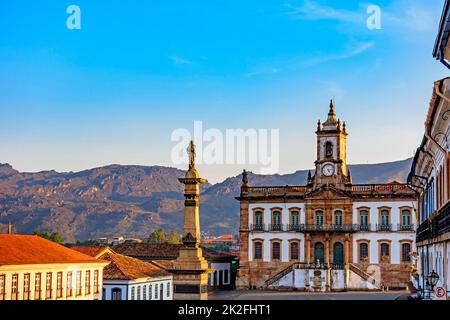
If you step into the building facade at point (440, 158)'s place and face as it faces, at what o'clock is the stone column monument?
The stone column monument is roughly at 2 o'clock from the building facade.

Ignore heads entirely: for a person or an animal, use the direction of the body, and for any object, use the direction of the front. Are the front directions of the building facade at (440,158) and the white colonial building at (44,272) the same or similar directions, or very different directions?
very different directions

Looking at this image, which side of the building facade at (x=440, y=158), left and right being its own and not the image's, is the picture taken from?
left

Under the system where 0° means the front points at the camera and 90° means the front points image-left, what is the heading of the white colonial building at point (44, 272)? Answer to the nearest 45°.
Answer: approximately 315°

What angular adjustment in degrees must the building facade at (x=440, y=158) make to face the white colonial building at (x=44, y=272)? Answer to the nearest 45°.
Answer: approximately 45° to its right

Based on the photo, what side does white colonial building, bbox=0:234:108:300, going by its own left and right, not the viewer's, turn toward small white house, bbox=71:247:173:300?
left

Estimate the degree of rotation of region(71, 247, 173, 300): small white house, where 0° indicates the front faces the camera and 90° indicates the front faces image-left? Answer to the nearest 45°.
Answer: approximately 315°

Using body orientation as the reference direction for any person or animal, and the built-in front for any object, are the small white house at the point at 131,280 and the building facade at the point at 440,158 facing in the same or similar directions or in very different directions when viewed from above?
very different directions

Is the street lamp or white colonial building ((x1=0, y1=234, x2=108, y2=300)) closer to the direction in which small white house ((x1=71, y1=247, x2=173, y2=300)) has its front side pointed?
the street lamp
